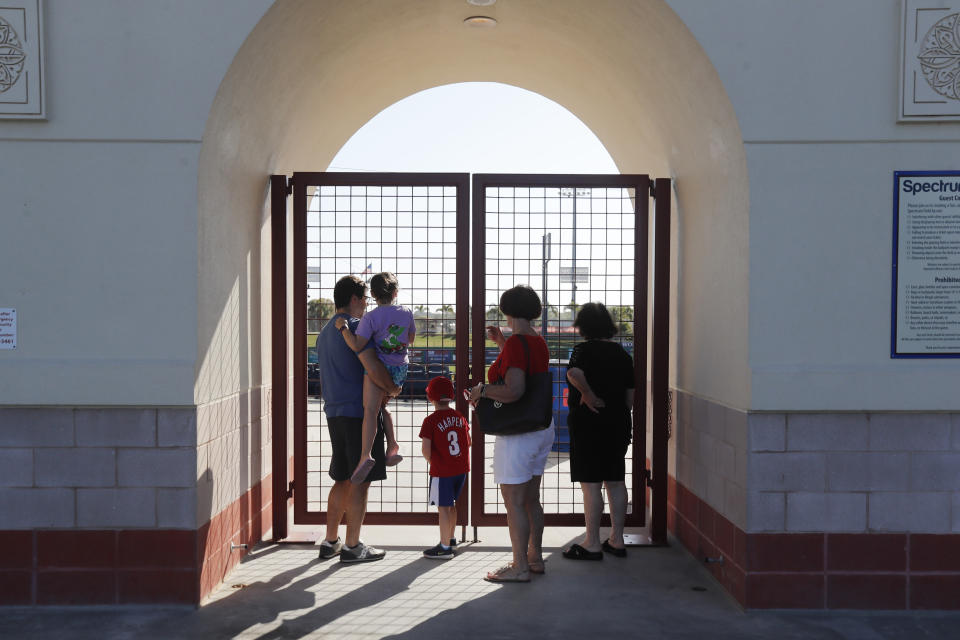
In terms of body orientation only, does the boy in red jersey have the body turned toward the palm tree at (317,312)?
yes

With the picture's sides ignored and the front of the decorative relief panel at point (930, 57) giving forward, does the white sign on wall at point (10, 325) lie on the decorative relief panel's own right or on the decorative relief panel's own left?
on the decorative relief panel's own right

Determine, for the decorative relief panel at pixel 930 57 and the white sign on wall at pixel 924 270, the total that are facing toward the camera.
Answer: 2

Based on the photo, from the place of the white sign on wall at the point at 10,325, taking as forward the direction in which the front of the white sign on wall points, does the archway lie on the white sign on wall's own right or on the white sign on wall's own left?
on the white sign on wall's own left

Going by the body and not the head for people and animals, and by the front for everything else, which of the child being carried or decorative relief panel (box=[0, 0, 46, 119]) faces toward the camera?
the decorative relief panel

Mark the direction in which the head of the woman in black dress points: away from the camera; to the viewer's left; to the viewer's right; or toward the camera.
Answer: away from the camera

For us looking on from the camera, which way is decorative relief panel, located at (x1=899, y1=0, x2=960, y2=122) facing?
facing the viewer

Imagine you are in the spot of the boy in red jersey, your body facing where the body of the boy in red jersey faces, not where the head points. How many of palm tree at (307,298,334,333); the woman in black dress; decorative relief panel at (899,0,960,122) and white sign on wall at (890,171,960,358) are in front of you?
1

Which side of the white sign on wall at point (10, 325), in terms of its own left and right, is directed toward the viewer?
front

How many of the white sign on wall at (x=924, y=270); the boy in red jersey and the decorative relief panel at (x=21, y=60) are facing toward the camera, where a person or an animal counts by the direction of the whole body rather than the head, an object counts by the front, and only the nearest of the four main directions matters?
2

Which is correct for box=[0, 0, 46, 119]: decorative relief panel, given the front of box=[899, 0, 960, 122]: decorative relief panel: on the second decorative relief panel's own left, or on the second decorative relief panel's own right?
on the second decorative relief panel's own right

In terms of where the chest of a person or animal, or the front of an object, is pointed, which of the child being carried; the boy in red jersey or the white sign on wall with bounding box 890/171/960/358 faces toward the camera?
the white sign on wall

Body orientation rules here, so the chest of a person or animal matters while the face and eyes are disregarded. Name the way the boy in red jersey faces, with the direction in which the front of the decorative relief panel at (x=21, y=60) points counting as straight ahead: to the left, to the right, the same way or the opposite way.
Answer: the opposite way

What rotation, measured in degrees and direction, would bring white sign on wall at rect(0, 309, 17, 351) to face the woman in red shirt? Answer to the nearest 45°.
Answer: approximately 90° to its left

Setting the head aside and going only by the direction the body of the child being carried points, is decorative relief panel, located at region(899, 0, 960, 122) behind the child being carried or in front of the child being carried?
behind

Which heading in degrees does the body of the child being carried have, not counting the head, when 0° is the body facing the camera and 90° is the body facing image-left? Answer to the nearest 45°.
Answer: approximately 135°
